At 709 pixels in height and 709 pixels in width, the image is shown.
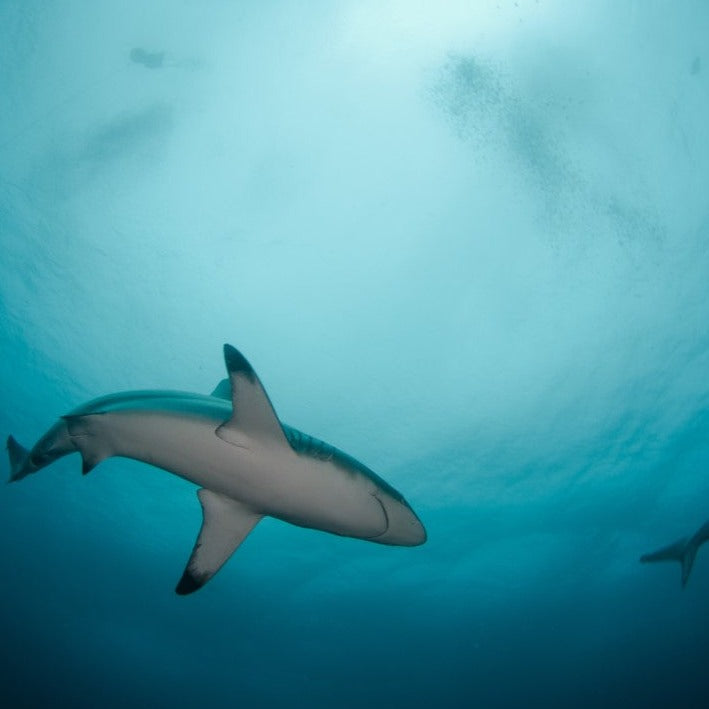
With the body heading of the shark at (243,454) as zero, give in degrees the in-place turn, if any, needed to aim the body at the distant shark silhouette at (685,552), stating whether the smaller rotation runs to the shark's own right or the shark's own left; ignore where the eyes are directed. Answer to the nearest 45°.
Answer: approximately 45° to the shark's own left

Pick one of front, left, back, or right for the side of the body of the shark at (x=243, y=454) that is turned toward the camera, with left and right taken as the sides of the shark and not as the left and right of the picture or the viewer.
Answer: right
